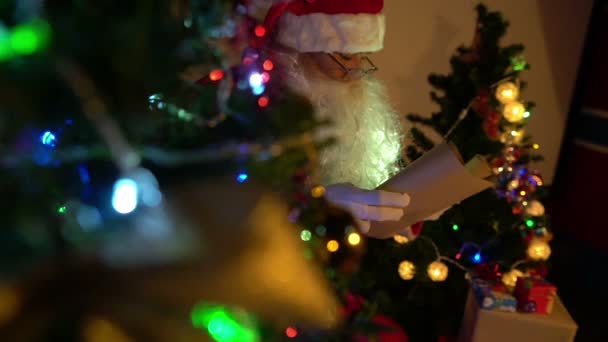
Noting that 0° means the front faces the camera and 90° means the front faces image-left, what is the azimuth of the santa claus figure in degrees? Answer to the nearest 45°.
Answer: approximately 315°

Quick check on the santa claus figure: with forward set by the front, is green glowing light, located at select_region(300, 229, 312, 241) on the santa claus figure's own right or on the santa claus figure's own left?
on the santa claus figure's own right

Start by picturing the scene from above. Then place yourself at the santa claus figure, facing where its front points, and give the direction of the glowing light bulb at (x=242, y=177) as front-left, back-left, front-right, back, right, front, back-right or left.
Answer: front-right
